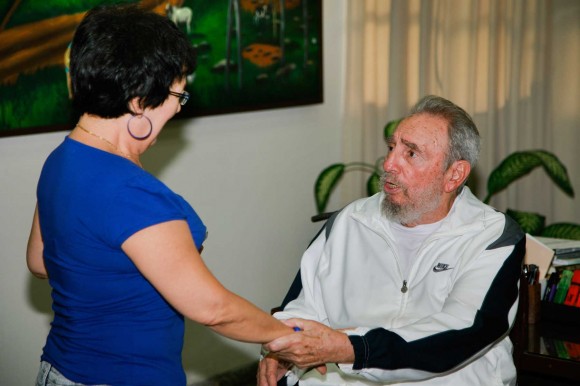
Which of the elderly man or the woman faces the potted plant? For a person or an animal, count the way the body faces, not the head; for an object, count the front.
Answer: the woman

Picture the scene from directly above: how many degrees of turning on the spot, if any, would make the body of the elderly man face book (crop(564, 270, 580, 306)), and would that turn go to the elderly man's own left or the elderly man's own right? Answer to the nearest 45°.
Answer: approximately 180°

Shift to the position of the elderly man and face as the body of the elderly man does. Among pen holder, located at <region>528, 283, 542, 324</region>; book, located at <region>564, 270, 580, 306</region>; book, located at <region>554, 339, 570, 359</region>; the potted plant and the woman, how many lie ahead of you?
1

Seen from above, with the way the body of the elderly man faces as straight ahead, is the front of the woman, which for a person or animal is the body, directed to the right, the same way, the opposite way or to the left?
the opposite way

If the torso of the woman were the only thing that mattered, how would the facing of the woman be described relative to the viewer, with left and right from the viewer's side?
facing away from the viewer and to the right of the viewer

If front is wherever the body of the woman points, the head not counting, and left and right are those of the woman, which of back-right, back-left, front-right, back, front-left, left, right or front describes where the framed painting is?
front-left

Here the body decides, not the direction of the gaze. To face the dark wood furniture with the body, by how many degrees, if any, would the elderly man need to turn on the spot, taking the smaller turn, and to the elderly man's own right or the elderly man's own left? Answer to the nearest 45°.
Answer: approximately 180°

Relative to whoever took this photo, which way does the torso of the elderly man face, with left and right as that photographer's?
facing the viewer and to the left of the viewer

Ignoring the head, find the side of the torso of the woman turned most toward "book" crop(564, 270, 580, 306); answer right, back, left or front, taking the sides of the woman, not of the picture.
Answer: front

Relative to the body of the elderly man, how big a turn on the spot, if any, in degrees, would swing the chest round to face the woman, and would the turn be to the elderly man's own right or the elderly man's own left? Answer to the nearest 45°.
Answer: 0° — they already face them

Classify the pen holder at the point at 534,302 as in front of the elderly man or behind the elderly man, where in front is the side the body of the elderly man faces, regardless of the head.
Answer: behind

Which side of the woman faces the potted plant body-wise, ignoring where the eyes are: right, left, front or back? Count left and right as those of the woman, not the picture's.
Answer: front
